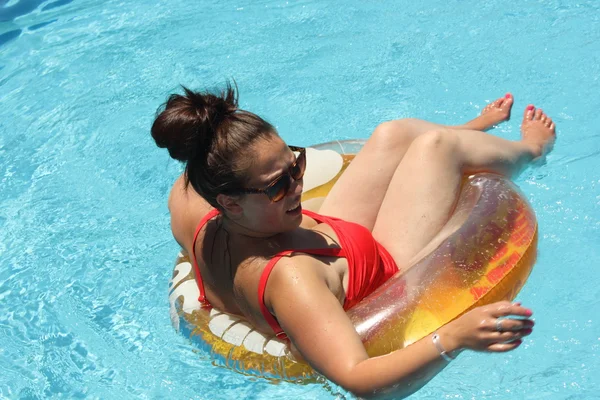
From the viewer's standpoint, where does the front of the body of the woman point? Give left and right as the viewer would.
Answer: facing away from the viewer and to the right of the viewer

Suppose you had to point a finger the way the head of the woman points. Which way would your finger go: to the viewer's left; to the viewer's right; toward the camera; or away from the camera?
to the viewer's right
